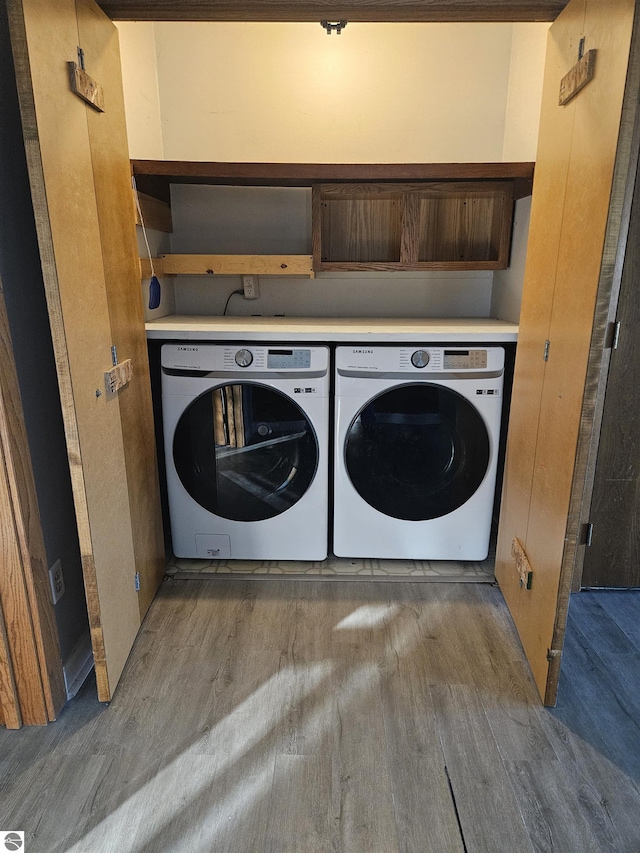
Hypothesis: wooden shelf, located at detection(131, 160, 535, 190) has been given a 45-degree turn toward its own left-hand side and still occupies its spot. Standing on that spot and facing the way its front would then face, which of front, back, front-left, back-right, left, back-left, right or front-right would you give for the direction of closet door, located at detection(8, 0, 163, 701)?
right

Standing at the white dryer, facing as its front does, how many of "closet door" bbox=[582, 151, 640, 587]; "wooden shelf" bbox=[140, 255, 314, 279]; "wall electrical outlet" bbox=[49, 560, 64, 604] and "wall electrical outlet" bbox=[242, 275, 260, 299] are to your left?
1

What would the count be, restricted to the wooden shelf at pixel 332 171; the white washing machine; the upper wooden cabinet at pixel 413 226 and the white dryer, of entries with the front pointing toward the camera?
4

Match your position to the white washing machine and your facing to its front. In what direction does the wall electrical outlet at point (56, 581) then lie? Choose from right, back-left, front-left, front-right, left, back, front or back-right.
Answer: front-right

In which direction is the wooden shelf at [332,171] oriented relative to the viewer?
toward the camera

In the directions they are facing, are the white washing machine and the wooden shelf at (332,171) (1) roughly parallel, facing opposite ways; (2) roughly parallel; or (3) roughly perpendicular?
roughly parallel

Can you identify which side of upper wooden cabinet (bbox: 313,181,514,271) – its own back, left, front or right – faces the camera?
front

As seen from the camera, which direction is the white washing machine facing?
toward the camera
